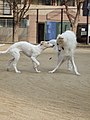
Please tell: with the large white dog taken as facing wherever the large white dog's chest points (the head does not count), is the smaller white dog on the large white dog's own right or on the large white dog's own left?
on the large white dog's own right

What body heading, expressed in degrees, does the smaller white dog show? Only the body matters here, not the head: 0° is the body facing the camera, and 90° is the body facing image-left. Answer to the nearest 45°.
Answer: approximately 270°

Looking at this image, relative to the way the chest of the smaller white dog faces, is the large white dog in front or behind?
in front
